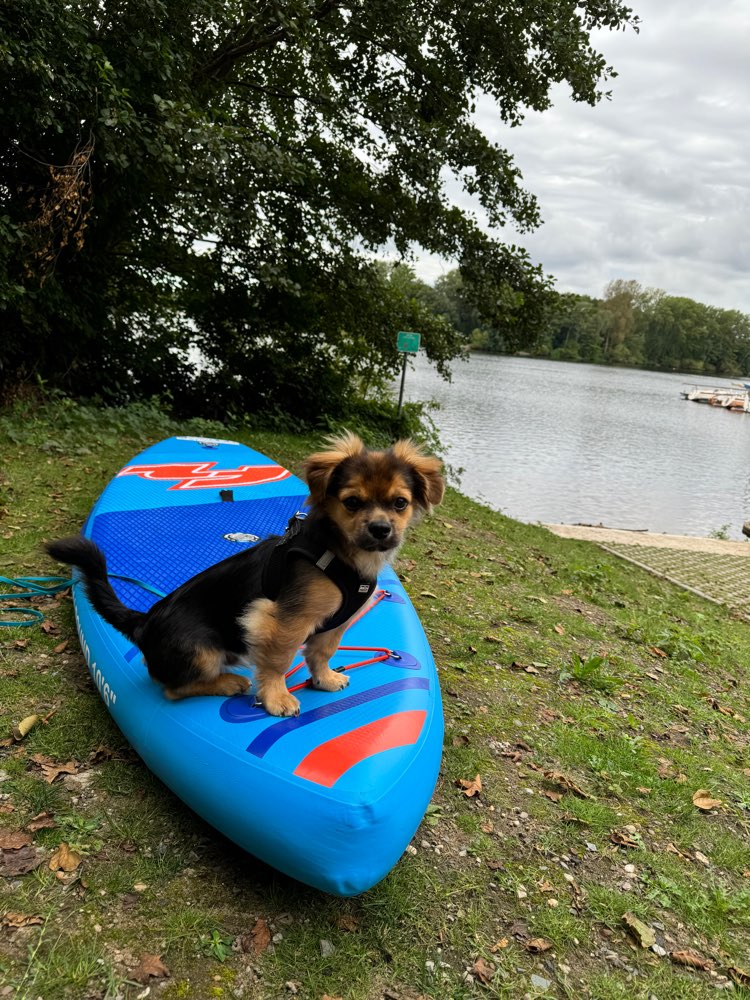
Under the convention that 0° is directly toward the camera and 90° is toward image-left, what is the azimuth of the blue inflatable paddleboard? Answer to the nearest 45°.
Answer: approximately 315°

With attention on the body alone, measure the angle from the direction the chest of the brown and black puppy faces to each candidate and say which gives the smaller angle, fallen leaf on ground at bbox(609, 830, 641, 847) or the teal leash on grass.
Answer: the fallen leaf on ground

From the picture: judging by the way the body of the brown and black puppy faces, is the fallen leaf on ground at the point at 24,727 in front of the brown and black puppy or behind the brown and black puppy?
behind

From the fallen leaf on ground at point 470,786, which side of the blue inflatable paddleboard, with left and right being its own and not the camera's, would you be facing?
front

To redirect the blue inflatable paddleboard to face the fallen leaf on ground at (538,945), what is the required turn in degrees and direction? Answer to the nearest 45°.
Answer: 0° — it already faces it

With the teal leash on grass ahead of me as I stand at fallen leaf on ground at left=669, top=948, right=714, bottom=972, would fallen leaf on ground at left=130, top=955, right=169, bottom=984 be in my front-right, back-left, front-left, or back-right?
front-left

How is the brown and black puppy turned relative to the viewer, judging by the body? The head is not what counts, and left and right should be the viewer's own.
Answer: facing the viewer and to the right of the viewer

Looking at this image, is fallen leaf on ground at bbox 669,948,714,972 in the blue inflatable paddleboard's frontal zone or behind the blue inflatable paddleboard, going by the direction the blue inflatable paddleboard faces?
frontal zone
